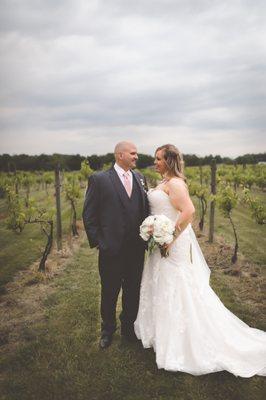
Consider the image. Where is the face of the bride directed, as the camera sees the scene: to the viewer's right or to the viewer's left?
to the viewer's left

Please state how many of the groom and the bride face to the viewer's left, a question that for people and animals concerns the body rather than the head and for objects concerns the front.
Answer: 1

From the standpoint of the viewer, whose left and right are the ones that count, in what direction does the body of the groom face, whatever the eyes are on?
facing the viewer and to the right of the viewer

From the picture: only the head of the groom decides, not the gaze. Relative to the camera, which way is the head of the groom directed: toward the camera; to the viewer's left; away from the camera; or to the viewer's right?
to the viewer's right

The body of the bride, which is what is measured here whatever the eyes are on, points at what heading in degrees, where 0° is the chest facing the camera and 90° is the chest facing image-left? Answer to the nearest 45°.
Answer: approximately 90°
